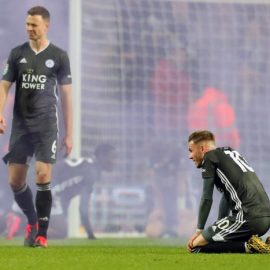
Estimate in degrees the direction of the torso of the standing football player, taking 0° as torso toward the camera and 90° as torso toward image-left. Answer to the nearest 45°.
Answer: approximately 0°

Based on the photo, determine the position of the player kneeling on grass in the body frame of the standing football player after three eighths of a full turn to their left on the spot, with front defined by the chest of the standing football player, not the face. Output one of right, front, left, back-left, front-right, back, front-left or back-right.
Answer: right

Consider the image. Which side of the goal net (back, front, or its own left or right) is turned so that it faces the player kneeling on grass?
front

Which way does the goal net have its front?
toward the camera

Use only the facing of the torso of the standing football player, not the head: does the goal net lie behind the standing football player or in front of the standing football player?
behind

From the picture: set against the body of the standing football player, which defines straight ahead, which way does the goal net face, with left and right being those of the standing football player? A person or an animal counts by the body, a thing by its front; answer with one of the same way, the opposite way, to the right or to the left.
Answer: the same way

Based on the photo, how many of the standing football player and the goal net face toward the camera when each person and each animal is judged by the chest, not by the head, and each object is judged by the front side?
2

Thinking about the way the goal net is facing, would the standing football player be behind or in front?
in front
